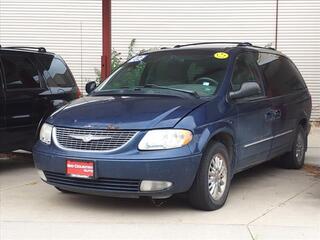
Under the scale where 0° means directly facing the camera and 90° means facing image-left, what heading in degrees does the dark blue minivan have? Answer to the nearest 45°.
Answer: approximately 45°

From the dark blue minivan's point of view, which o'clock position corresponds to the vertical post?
The vertical post is roughly at 4 o'clock from the dark blue minivan.

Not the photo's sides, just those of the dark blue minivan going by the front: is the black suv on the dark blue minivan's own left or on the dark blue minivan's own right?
on the dark blue minivan's own right
